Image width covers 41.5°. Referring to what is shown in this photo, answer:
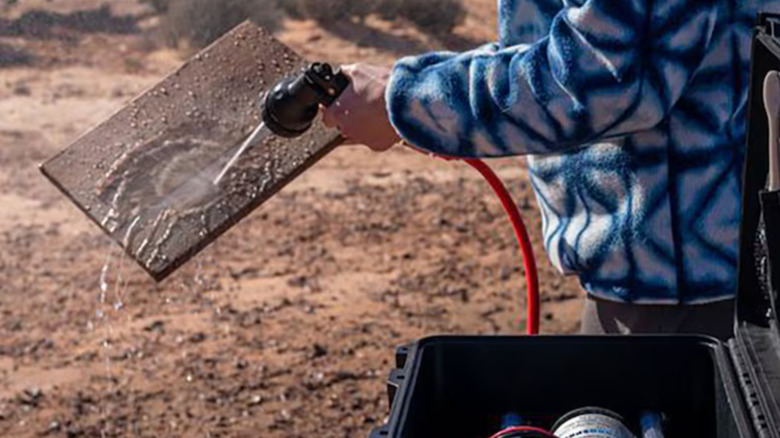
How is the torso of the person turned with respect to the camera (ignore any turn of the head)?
to the viewer's left

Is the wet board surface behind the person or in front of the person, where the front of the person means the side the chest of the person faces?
in front
